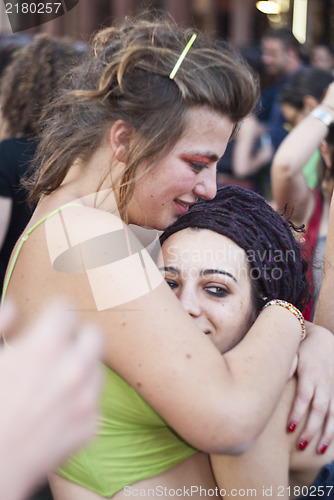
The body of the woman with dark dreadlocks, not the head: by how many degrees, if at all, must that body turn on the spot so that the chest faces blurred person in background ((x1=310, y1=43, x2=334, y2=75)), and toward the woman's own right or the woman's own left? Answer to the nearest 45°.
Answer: approximately 135° to the woman's own right

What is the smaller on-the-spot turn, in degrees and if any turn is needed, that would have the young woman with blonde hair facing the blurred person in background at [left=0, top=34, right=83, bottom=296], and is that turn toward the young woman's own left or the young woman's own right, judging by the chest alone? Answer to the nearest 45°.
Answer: approximately 90° to the young woman's own left

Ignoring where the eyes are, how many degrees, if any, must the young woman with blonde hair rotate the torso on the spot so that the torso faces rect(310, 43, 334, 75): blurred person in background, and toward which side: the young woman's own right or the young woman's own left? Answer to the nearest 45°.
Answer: approximately 90° to the young woman's own left

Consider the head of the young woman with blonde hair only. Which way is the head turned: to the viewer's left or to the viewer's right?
to the viewer's right

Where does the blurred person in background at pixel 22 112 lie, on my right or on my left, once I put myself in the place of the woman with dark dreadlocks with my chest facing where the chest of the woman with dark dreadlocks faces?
on my right

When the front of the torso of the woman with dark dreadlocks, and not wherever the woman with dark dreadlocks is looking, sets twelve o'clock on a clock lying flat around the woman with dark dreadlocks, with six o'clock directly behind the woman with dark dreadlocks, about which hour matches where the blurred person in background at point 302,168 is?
The blurred person in background is roughly at 5 o'clock from the woman with dark dreadlocks.

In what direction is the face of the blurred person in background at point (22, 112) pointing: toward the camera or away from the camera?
away from the camera

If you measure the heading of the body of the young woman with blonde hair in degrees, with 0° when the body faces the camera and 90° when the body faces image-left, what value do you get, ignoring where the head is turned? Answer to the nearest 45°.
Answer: approximately 270°

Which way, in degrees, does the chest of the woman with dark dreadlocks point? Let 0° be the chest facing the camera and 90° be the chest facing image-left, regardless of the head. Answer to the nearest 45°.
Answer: approximately 45°

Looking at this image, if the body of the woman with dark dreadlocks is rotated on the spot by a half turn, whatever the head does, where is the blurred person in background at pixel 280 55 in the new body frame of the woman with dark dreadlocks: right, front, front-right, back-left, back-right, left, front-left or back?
front-left
